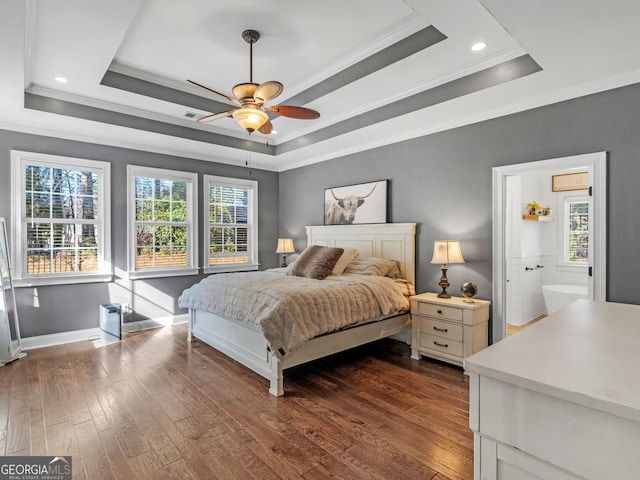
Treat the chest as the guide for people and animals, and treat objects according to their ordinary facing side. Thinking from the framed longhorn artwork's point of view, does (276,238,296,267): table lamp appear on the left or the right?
on its right

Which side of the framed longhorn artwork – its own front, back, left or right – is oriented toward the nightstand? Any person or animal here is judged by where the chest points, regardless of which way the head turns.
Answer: left

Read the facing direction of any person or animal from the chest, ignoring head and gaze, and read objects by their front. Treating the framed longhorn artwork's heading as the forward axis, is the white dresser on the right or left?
on its left

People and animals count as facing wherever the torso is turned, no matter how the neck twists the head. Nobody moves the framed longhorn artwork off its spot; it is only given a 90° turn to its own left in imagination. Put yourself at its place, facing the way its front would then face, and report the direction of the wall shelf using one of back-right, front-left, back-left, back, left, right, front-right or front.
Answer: front-left

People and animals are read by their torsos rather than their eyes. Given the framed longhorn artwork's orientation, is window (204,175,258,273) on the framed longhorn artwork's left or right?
on its right

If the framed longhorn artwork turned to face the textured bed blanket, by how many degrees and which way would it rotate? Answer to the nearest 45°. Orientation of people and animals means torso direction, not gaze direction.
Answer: approximately 45° to its left

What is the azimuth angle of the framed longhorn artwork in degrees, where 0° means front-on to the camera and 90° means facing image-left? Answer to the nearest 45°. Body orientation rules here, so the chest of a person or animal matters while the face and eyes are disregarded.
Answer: approximately 45°

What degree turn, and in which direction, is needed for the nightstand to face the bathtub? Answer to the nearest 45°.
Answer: approximately 180°

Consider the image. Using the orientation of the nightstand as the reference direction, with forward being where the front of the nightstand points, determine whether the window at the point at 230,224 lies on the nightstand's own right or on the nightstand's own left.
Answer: on the nightstand's own right
